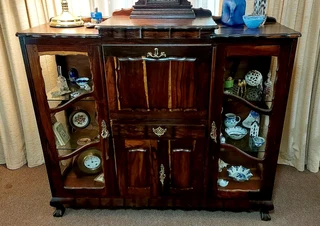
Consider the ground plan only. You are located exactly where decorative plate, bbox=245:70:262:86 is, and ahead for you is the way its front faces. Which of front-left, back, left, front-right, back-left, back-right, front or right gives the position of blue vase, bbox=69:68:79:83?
right

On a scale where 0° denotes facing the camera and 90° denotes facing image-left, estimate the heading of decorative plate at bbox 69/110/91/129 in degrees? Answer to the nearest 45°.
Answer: approximately 0°

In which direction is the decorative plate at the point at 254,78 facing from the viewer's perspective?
toward the camera

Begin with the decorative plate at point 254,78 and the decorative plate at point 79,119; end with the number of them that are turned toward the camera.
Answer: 2

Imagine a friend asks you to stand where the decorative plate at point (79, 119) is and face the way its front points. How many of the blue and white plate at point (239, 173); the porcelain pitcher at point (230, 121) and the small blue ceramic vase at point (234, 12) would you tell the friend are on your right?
0

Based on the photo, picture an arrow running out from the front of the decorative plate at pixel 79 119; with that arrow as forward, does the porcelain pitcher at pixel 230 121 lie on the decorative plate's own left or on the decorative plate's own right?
on the decorative plate's own left

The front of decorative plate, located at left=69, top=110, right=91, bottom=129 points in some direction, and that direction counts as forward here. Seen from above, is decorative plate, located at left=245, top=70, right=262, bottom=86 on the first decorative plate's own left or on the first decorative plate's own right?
on the first decorative plate's own left

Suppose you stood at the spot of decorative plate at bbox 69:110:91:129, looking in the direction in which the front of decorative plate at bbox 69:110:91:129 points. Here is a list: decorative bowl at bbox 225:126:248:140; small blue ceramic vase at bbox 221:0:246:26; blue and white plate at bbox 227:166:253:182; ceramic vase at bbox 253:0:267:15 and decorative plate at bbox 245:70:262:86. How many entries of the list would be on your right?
0

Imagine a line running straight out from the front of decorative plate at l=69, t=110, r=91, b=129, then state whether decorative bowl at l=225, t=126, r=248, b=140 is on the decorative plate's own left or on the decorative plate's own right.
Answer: on the decorative plate's own left

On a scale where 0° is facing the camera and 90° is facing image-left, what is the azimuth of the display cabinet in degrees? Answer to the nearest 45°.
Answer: approximately 0°
